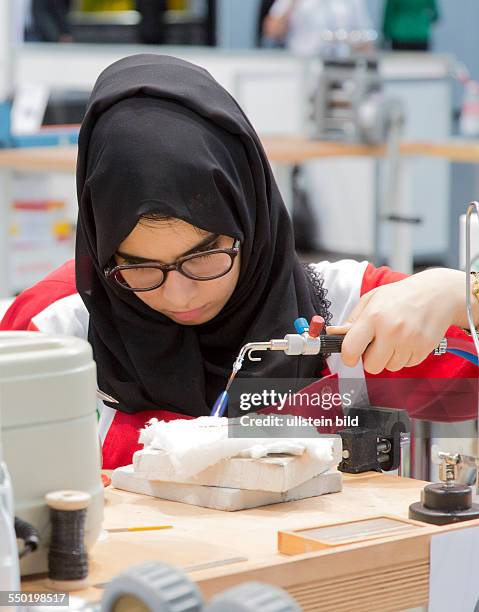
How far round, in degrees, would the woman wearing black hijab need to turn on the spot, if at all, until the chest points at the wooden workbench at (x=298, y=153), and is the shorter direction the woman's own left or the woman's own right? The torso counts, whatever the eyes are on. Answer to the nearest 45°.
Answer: approximately 180°

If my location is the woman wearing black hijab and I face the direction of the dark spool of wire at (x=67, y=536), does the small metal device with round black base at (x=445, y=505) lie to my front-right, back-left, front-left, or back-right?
front-left

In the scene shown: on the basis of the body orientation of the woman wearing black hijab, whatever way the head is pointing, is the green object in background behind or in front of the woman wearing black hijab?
behind

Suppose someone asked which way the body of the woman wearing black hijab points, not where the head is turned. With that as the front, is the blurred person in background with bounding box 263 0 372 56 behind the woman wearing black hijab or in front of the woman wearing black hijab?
behind

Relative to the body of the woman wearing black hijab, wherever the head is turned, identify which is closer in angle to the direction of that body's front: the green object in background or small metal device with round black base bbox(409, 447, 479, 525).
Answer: the small metal device with round black base

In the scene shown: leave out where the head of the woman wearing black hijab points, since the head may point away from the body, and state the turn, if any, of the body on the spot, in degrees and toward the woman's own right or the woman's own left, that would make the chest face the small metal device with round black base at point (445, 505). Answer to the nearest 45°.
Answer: approximately 45° to the woman's own left

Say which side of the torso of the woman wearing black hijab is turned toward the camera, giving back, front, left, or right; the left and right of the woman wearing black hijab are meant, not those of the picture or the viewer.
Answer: front

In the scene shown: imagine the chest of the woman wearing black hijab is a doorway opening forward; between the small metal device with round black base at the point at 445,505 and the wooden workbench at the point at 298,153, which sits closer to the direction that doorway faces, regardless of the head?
the small metal device with round black base

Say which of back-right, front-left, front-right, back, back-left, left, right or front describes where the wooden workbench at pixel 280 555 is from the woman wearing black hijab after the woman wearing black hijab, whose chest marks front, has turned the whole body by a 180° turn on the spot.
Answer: back

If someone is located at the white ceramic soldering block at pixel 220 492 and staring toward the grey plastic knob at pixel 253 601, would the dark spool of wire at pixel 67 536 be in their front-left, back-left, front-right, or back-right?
front-right

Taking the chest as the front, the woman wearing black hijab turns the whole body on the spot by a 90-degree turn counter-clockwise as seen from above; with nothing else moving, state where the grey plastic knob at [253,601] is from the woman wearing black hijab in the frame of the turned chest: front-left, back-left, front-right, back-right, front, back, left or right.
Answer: right
